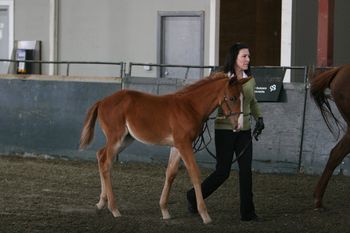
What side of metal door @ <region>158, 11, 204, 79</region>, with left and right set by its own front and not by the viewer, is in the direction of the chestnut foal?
front

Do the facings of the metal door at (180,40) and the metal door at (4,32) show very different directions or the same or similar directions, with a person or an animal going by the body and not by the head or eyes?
same or similar directions

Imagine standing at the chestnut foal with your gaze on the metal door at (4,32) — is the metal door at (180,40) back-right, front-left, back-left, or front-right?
front-right

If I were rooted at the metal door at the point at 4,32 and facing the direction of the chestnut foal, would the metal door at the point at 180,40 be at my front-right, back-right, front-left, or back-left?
front-left

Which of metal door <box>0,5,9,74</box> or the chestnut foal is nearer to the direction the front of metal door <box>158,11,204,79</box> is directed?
the chestnut foal

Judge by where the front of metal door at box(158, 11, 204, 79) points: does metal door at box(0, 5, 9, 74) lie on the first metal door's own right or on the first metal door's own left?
on the first metal door's own right

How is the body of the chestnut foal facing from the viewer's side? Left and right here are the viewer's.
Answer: facing to the right of the viewer

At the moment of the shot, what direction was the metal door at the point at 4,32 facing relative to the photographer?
facing the viewer

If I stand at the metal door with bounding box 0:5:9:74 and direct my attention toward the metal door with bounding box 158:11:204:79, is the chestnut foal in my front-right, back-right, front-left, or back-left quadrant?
front-right

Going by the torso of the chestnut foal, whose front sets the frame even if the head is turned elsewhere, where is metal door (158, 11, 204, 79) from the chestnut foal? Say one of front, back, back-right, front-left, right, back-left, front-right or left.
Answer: left

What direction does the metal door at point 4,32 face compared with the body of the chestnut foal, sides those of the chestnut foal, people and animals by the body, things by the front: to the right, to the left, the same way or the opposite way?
to the right

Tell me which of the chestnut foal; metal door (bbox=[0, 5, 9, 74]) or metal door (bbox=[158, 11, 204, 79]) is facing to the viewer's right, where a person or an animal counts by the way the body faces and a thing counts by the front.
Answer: the chestnut foal

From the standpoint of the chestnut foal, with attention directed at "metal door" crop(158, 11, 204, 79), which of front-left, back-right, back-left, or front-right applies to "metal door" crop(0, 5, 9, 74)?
front-left

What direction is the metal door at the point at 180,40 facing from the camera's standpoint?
toward the camera
